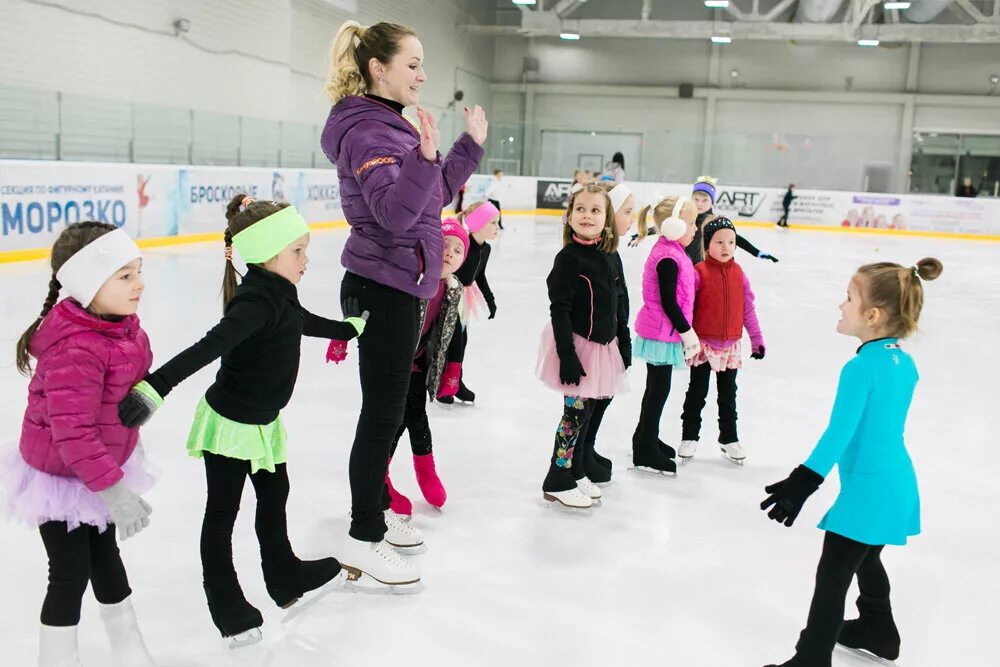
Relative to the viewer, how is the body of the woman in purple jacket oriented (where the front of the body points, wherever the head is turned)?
to the viewer's right

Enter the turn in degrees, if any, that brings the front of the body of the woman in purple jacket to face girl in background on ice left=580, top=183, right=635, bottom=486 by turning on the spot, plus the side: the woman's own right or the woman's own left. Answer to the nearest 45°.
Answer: approximately 45° to the woman's own left

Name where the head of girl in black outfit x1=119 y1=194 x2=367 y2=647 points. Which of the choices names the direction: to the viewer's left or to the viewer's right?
to the viewer's right
